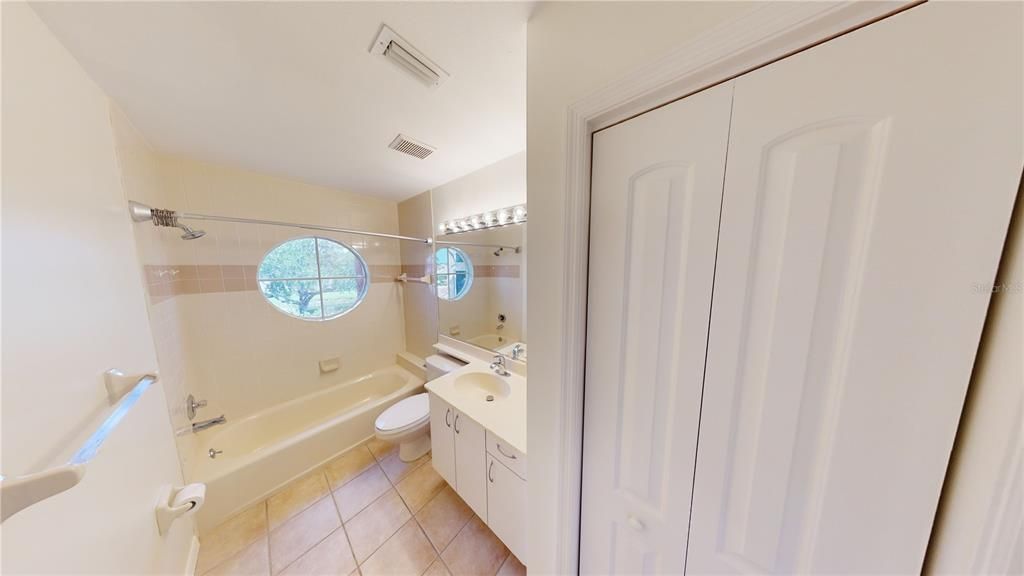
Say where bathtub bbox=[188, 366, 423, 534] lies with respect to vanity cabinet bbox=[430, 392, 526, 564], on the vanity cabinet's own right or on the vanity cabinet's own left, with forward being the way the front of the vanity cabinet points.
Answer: on the vanity cabinet's own right

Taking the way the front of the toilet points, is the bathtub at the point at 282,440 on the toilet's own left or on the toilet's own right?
on the toilet's own right

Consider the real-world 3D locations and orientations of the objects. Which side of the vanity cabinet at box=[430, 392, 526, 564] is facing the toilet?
right

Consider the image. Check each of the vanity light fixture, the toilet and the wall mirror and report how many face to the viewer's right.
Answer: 0

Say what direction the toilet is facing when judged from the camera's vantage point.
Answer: facing the viewer and to the left of the viewer

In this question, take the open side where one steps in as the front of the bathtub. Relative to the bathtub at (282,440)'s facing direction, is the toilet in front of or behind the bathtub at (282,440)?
in front

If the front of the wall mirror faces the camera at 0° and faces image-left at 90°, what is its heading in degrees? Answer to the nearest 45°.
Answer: approximately 45°

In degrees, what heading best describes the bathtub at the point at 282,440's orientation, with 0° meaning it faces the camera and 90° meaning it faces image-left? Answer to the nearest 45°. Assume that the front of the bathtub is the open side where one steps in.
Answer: approximately 315°

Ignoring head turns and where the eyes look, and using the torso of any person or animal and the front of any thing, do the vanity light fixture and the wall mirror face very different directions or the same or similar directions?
same or similar directions

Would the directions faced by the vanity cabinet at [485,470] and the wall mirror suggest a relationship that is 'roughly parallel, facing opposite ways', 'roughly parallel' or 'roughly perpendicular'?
roughly parallel

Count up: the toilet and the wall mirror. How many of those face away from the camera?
0
